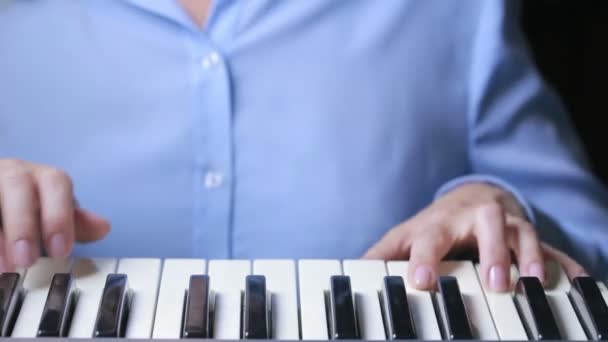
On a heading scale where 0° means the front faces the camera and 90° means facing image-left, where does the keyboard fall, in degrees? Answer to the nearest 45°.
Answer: approximately 180°
